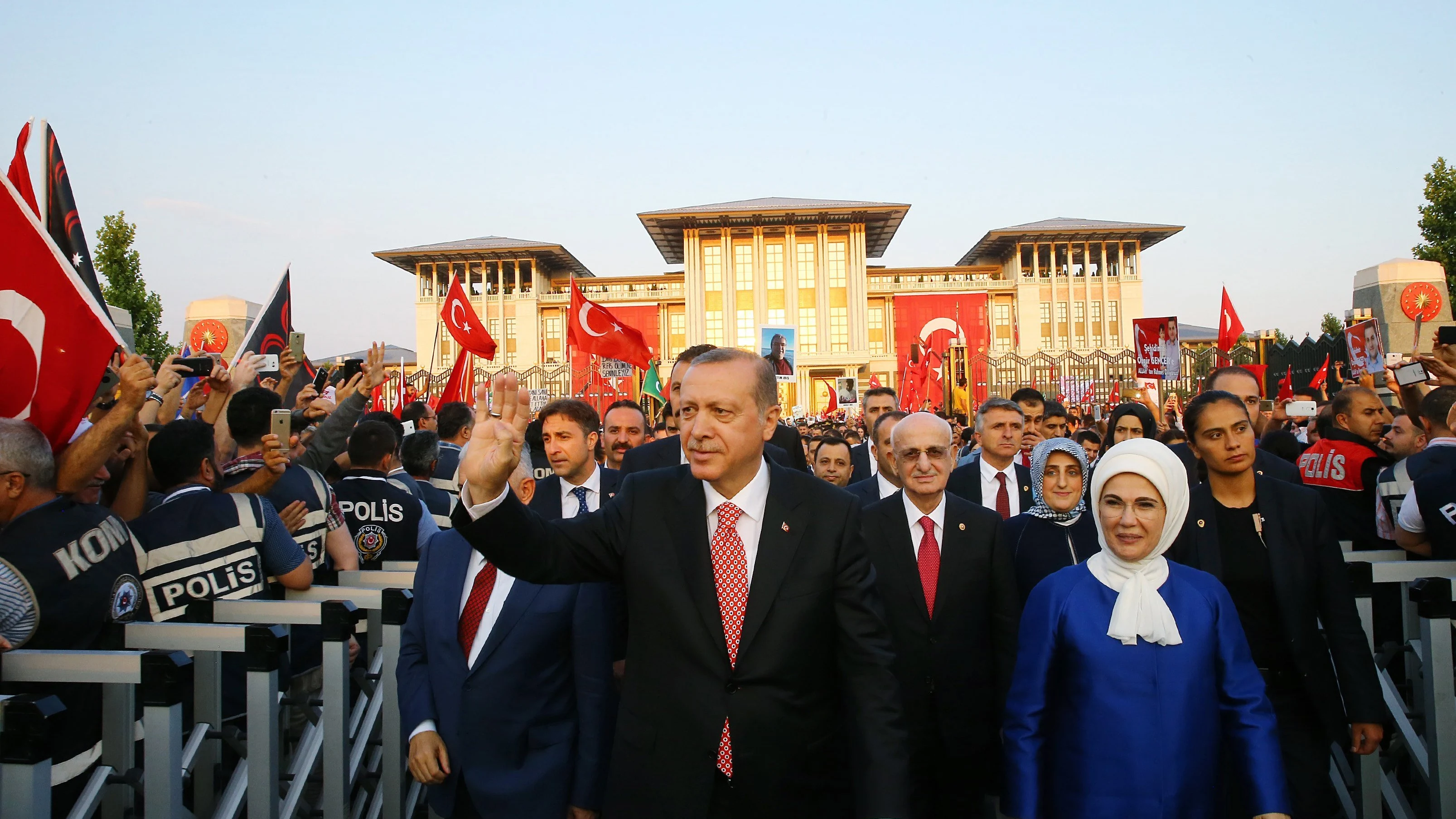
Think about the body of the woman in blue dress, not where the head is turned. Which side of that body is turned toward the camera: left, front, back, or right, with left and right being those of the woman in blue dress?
front

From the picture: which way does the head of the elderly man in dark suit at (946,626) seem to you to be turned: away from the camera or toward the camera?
toward the camera

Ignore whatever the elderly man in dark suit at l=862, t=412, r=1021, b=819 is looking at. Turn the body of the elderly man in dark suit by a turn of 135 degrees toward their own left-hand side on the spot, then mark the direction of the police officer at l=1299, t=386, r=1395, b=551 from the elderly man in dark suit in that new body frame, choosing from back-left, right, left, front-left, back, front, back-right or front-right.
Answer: front

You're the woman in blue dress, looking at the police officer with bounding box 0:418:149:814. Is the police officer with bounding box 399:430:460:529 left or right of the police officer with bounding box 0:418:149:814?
right

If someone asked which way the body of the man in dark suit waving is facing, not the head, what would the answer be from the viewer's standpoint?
toward the camera

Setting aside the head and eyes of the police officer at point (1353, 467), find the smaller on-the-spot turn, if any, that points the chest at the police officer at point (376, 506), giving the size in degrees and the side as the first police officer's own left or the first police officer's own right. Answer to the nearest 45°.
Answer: approximately 180°

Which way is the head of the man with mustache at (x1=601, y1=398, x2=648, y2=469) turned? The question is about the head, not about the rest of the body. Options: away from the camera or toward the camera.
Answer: toward the camera

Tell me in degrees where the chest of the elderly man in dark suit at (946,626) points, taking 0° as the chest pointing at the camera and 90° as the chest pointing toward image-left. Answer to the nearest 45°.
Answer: approximately 0°

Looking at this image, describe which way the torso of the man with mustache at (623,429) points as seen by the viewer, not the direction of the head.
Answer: toward the camera

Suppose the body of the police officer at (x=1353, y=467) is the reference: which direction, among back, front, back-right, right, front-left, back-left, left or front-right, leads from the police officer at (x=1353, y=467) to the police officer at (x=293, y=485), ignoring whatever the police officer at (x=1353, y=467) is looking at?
back

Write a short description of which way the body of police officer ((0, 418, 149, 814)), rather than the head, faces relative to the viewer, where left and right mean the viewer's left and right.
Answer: facing away from the viewer and to the left of the viewer

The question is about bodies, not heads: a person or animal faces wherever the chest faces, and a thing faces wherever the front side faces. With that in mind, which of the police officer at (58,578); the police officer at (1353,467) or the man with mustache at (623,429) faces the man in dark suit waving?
the man with mustache

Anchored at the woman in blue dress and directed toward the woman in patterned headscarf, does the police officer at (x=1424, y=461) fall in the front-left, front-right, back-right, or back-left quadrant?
front-right

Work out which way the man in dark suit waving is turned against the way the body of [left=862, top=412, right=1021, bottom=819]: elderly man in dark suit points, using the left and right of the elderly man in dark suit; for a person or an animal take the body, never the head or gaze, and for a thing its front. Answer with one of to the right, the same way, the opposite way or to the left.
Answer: the same way
